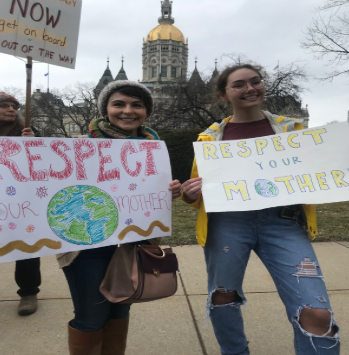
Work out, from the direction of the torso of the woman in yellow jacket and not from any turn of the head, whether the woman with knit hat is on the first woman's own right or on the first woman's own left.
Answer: on the first woman's own right

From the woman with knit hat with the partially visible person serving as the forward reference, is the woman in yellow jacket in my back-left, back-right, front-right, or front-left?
back-right

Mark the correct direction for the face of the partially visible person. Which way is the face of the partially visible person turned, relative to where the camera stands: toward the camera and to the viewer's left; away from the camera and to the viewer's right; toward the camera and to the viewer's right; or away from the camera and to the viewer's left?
toward the camera and to the viewer's right

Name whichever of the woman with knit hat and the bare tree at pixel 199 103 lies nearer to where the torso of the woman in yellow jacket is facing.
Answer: the woman with knit hat

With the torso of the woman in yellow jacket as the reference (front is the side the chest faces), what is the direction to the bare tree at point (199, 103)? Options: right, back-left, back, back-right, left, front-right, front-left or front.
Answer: back

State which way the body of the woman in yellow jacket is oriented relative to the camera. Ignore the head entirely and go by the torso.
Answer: toward the camera

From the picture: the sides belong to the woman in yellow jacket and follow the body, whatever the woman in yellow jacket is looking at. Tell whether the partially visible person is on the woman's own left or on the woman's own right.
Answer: on the woman's own right

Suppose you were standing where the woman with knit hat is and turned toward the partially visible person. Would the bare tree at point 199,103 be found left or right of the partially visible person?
right
